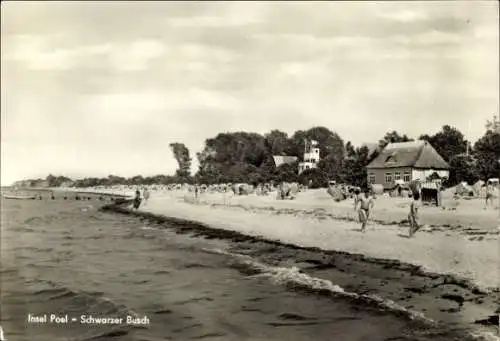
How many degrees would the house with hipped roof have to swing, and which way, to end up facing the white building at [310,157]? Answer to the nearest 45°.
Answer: approximately 45° to its right

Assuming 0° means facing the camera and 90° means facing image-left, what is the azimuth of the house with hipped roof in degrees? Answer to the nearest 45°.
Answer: approximately 45°

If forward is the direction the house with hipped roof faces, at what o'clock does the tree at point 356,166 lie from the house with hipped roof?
The tree is roughly at 3 o'clock from the house with hipped roof.

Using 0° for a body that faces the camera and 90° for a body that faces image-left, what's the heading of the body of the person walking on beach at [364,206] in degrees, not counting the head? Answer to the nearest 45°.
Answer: approximately 0°
